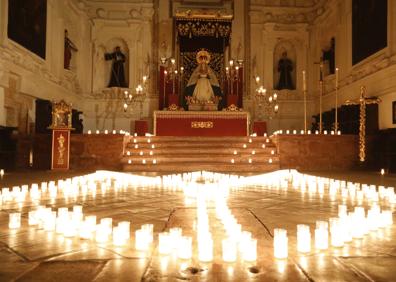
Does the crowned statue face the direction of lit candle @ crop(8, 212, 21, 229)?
yes

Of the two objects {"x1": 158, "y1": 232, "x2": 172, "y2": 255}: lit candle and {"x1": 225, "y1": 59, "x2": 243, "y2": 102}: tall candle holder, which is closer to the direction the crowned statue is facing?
the lit candle

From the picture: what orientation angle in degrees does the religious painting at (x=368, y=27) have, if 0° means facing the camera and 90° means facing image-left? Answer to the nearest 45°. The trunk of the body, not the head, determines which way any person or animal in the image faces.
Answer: approximately 45°

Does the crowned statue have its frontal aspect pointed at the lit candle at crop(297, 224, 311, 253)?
yes

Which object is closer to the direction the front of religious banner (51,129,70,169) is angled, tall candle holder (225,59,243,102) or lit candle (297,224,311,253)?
the lit candle

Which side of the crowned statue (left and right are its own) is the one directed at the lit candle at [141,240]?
front

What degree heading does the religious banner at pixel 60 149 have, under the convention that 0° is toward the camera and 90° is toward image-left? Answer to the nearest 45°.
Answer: approximately 0°

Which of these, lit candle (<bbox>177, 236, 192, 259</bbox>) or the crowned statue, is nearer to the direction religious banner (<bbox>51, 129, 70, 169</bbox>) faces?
the lit candle

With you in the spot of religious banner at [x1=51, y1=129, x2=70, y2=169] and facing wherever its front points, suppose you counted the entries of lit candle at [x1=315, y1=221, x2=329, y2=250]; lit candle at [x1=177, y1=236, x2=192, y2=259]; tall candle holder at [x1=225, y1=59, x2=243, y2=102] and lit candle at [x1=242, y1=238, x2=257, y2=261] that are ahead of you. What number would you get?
3

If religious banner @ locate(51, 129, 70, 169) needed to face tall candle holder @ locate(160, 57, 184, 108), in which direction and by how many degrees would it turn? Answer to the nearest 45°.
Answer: approximately 135° to its left

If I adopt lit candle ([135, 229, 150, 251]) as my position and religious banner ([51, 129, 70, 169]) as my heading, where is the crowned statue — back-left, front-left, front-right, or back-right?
front-right

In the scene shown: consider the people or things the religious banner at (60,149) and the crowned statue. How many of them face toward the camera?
2

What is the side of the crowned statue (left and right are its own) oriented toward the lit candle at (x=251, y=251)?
front

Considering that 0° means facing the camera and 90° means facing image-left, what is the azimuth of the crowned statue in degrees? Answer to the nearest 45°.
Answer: approximately 0°

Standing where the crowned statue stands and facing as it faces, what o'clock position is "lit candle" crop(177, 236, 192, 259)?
The lit candle is roughly at 12 o'clock from the crowned statue.

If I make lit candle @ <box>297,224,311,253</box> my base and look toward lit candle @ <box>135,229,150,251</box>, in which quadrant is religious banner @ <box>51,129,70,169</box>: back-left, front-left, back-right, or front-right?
front-right

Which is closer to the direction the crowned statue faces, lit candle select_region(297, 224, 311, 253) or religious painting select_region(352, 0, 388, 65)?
the lit candle

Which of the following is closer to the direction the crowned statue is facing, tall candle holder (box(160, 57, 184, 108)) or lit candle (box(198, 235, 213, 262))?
the lit candle
